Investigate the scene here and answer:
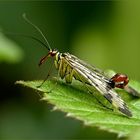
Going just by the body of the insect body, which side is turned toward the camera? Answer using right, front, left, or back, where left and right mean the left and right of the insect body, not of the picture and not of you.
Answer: left
